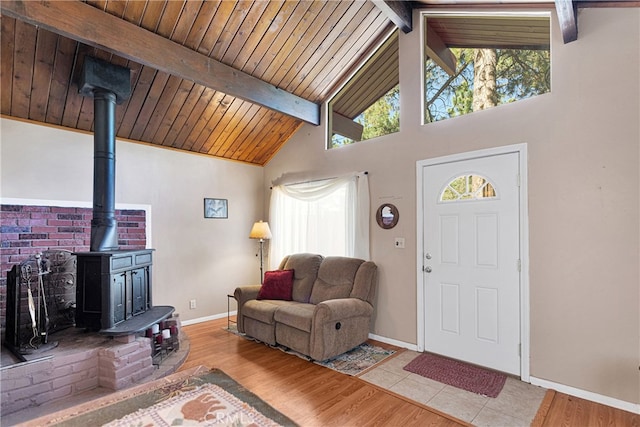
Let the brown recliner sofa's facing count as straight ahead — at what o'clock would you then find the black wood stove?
The black wood stove is roughly at 1 o'clock from the brown recliner sofa.

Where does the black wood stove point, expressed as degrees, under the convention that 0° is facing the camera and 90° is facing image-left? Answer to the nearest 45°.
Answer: approximately 315°

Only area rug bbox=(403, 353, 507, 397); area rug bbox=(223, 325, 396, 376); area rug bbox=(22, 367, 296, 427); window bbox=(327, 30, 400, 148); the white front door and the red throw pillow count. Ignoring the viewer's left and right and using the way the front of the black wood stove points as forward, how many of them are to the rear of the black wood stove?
0

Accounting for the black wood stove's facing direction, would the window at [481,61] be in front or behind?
in front

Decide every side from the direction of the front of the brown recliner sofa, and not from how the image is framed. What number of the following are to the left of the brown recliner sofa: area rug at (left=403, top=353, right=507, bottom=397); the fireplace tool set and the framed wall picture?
1

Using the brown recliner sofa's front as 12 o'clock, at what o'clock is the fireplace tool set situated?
The fireplace tool set is roughly at 1 o'clock from the brown recliner sofa.

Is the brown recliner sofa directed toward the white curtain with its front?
no

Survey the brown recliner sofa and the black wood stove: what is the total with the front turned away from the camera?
0

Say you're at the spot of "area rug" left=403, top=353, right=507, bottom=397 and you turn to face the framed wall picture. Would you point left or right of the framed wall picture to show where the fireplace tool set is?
left

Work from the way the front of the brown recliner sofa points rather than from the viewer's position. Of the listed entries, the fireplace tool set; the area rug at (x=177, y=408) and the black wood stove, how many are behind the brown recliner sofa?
0

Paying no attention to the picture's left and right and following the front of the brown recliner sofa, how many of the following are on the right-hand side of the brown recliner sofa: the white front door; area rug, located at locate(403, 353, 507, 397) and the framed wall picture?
1

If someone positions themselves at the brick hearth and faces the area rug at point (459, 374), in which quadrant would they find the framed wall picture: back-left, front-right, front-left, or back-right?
front-left

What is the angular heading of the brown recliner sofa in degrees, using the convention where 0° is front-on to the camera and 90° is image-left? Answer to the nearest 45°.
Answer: approximately 45°
